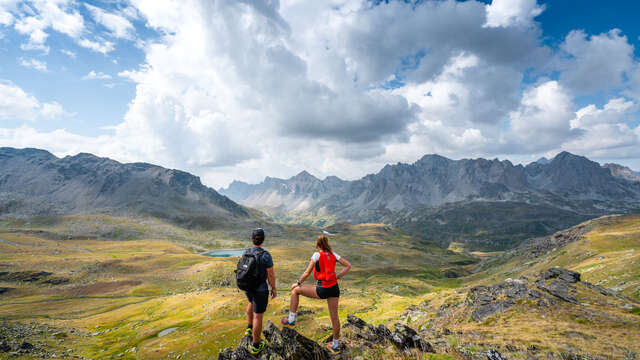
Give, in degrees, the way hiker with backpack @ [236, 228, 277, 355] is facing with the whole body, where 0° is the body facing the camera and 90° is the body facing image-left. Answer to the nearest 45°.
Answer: approximately 225°
